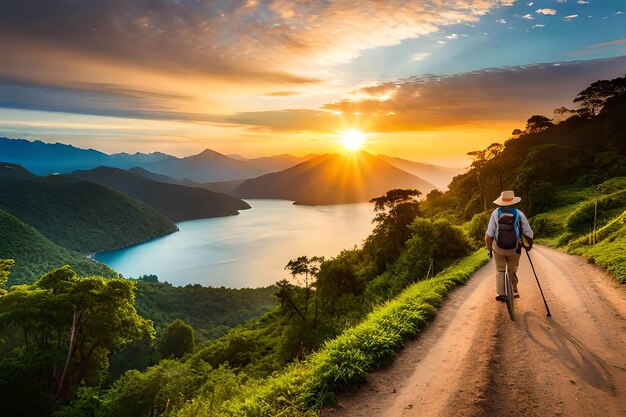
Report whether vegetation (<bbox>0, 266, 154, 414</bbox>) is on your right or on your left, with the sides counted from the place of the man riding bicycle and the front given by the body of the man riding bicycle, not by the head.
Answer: on your left

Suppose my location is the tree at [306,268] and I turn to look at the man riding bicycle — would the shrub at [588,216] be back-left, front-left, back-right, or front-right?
front-left

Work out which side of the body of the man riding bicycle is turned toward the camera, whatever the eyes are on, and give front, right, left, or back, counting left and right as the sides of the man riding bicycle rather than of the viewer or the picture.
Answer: back

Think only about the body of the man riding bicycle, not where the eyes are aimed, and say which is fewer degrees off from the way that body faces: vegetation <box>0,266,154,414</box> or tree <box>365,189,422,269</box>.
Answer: the tree

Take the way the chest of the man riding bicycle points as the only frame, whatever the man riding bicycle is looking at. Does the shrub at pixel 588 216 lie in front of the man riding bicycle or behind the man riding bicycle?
in front

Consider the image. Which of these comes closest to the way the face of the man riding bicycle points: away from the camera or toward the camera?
away from the camera
